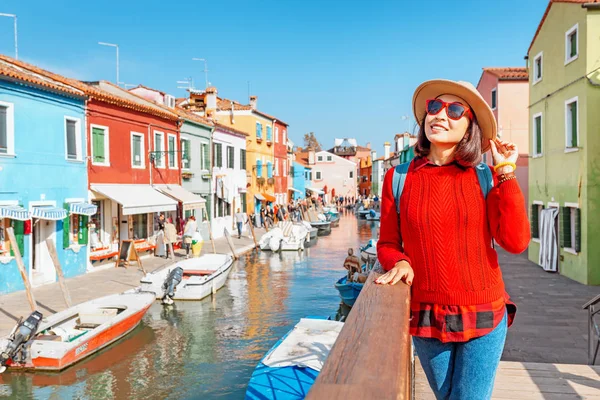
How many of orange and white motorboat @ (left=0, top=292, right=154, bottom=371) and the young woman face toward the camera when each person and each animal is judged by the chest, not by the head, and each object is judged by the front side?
1

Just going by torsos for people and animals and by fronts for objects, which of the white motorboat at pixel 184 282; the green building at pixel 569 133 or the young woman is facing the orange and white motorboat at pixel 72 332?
the green building

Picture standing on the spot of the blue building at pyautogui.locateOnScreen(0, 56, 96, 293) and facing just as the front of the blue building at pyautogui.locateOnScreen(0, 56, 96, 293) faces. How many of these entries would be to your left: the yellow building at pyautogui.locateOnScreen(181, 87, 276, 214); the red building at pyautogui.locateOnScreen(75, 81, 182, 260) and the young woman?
2

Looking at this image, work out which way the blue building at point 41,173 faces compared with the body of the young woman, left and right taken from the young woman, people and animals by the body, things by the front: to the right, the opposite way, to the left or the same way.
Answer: to the left

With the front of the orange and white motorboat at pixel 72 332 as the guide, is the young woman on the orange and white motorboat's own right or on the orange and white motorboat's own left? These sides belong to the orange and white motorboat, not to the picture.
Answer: on the orange and white motorboat's own right

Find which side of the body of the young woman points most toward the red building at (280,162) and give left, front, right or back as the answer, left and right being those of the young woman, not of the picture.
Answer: back

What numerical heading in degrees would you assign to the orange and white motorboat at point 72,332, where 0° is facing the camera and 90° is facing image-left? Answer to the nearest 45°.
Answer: approximately 225°

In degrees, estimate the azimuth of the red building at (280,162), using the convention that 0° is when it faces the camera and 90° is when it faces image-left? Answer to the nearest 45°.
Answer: approximately 315°

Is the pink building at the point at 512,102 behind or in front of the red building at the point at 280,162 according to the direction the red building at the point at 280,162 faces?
in front

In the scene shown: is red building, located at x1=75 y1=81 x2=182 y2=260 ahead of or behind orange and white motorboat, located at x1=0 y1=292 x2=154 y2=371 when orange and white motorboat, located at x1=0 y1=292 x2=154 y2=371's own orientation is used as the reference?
ahead

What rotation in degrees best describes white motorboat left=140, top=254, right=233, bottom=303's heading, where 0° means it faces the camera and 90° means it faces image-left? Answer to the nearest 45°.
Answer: approximately 225°

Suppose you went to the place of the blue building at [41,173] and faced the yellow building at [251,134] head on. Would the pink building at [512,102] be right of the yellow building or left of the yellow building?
right

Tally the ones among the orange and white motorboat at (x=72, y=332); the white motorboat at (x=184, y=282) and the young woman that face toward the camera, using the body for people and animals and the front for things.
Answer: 1
